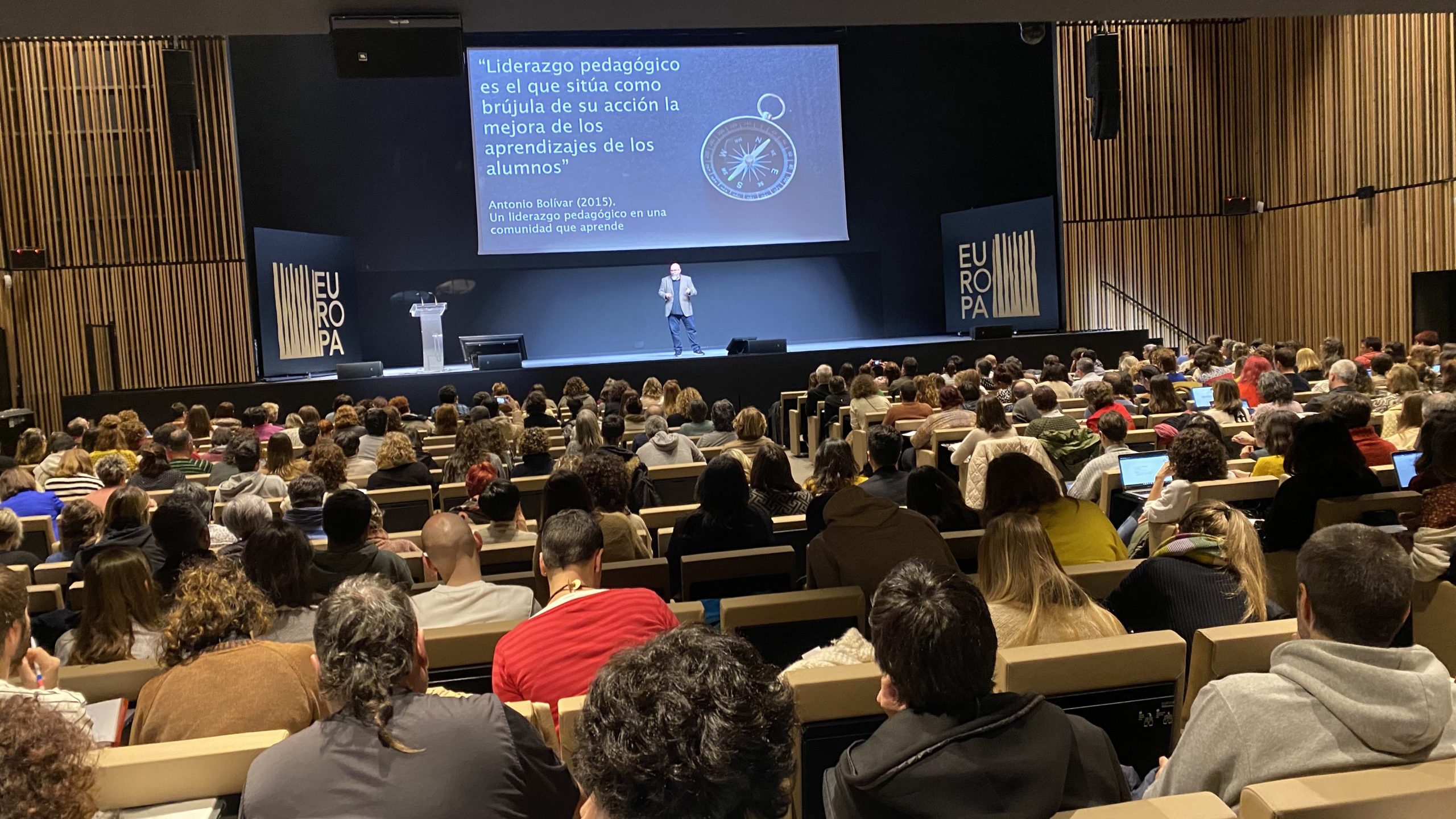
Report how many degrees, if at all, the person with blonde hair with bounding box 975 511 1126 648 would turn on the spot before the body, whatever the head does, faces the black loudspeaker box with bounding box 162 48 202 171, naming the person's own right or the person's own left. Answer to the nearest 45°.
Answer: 0° — they already face it

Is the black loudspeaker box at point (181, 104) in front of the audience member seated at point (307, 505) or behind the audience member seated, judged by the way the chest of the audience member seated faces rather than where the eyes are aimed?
in front

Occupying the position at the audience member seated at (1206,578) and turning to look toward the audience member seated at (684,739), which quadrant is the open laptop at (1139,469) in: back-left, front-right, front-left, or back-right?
back-right

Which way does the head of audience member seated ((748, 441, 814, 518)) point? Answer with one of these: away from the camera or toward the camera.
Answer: away from the camera

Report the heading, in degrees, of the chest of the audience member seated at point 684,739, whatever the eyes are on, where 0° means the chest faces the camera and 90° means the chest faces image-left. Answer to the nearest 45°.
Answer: approximately 180°

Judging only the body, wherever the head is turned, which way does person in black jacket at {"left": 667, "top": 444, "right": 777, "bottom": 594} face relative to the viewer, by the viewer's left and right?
facing away from the viewer

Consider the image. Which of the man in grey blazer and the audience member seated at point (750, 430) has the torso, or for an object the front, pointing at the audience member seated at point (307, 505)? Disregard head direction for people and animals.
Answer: the man in grey blazer

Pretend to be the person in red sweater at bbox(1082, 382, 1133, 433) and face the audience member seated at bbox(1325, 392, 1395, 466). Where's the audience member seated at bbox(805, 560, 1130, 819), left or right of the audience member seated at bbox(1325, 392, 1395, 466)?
right

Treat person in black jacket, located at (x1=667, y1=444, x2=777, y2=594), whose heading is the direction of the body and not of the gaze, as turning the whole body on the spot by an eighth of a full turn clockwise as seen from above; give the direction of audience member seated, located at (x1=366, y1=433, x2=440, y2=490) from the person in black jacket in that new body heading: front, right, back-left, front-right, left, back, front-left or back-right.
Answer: left

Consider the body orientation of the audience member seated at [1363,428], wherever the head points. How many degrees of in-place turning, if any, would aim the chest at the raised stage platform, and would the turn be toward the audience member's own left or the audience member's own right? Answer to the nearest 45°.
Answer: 0° — they already face it

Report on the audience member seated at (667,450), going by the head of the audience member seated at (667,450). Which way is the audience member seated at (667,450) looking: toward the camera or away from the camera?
away from the camera

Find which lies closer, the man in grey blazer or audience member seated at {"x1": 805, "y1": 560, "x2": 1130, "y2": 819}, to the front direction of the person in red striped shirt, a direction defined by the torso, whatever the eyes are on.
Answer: the man in grey blazer

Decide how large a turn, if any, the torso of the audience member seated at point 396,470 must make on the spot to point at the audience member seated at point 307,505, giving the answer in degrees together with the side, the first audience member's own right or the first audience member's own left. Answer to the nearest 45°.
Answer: approximately 180°

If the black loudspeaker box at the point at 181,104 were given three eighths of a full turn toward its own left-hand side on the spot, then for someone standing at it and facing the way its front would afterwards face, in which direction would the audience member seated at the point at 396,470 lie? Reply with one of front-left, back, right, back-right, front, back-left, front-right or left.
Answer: back-right

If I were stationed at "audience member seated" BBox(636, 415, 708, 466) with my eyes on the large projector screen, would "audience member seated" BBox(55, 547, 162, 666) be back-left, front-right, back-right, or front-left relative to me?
back-left

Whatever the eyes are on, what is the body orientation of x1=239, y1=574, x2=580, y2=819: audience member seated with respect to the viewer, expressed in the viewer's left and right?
facing away from the viewer

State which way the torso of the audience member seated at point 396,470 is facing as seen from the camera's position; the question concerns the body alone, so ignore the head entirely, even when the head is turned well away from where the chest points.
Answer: away from the camera

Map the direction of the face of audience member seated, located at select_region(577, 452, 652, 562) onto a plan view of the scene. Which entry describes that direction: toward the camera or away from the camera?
away from the camera

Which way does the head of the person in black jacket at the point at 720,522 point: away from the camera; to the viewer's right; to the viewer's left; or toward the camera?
away from the camera

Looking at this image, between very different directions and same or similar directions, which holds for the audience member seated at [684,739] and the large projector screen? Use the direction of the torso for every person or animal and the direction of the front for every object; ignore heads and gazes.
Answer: very different directions

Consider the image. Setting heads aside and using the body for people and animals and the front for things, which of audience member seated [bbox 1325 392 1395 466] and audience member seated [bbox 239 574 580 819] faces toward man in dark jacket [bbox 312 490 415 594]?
audience member seated [bbox 239 574 580 819]

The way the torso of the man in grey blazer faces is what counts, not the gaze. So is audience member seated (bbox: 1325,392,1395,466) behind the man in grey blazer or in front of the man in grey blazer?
in front

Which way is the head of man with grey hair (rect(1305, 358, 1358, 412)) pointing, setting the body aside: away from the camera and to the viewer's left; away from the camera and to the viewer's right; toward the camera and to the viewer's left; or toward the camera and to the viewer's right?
away from the camera and to the viewer's left
